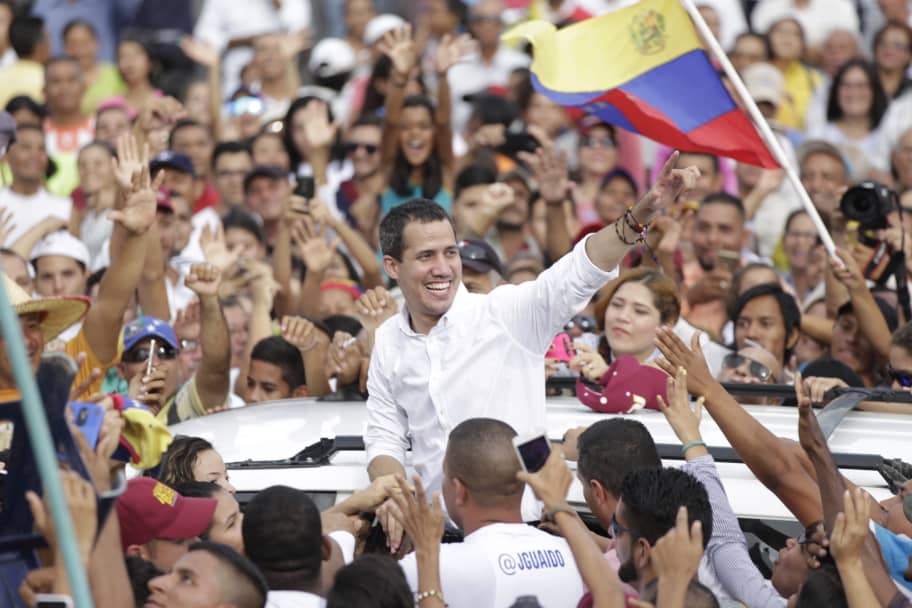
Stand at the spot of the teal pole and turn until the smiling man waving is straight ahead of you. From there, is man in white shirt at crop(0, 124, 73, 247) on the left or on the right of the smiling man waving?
left

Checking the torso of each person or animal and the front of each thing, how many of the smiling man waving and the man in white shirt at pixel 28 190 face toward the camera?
2

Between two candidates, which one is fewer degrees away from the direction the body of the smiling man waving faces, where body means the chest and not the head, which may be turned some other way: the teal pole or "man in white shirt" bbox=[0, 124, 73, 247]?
the teal pole

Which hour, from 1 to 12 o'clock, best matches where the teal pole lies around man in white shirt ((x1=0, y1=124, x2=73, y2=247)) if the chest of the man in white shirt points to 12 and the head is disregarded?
The teal pole is roughly at 12 o'clock from the man in white shirt.

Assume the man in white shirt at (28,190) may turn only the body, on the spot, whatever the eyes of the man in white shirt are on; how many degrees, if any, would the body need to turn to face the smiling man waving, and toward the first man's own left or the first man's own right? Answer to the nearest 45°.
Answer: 0° — they already face them

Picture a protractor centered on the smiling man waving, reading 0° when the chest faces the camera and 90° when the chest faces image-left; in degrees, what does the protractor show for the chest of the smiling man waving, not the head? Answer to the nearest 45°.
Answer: approximately 0°

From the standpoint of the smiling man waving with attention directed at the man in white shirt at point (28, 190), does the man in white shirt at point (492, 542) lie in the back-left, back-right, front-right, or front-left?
back-left
